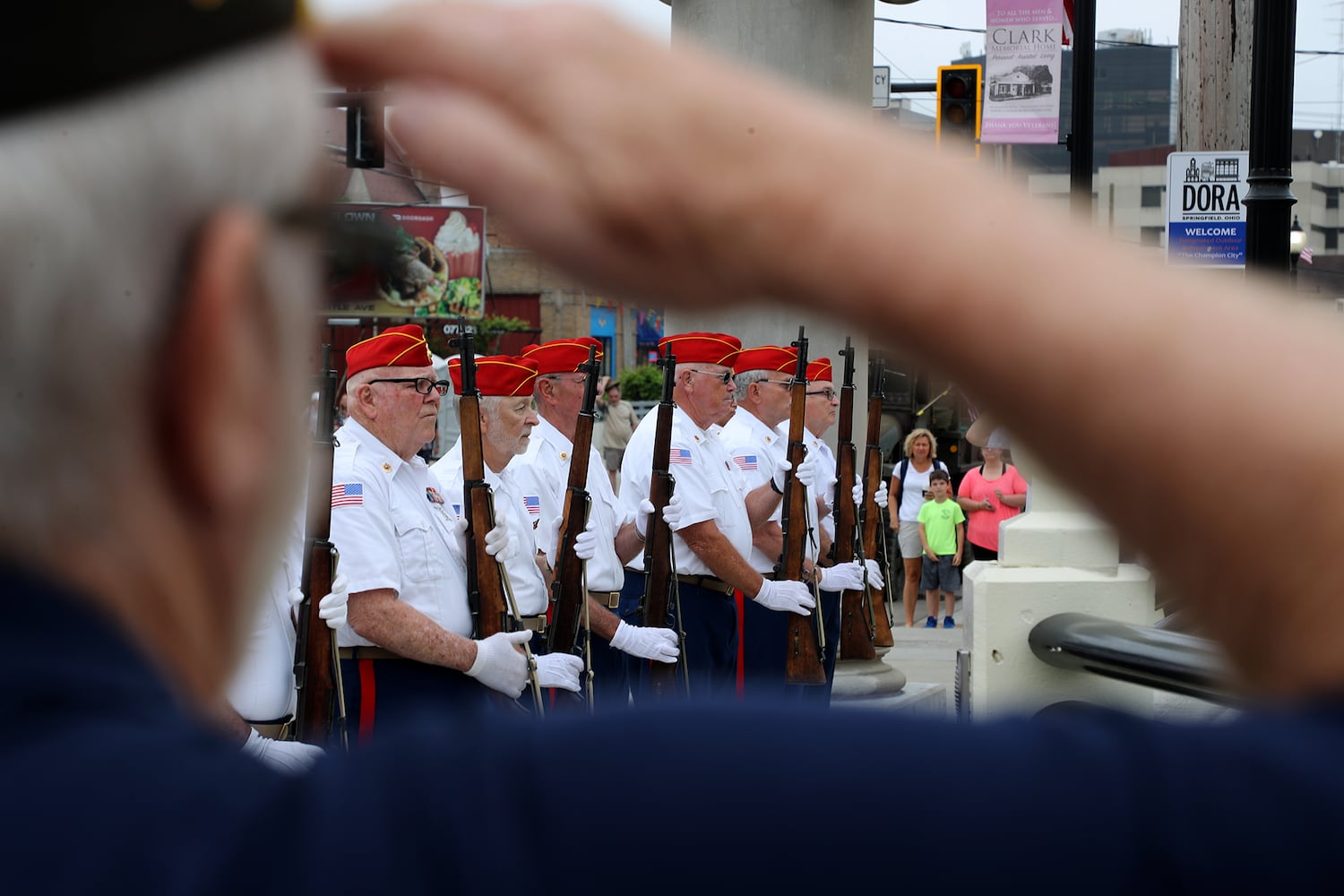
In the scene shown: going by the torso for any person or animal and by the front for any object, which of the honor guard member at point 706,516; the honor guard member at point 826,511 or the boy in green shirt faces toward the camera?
the boy in green shirt

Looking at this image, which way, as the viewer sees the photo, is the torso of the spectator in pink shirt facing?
toward the camera

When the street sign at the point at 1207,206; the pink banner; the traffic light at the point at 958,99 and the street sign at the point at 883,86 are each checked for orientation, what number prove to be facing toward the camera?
4

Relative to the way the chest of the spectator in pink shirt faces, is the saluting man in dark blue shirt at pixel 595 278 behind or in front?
in front

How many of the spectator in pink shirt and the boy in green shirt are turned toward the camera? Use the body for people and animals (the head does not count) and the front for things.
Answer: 2

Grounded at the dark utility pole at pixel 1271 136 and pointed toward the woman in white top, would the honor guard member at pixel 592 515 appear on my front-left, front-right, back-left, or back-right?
front-left

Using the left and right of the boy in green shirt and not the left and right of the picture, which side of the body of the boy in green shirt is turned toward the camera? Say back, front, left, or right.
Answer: front

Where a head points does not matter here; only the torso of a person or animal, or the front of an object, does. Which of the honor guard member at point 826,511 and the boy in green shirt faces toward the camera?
the boy in green shirt

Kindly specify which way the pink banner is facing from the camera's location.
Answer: facing the viewer
